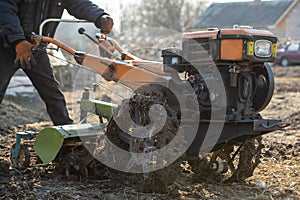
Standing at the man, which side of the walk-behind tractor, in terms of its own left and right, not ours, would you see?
back

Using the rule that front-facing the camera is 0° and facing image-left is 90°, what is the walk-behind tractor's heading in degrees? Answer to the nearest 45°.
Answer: approximately 315°

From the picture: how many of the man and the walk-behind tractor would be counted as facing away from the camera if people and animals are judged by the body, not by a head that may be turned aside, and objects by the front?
0

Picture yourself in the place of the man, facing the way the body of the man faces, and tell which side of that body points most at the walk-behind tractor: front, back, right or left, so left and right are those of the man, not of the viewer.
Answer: front

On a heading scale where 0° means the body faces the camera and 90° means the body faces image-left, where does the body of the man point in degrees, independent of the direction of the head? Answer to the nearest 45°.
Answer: approximately 315°
